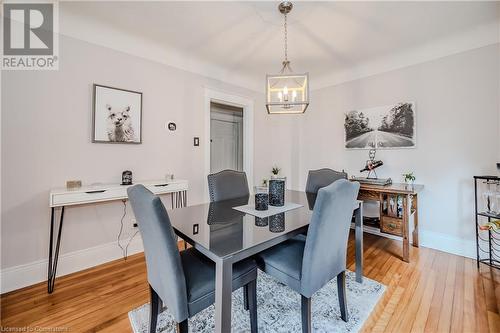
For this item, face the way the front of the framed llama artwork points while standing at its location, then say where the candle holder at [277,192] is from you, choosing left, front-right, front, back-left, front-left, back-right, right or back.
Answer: front

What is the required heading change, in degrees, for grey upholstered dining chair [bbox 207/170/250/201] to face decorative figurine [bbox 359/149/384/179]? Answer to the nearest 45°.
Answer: approximately 45° to its left

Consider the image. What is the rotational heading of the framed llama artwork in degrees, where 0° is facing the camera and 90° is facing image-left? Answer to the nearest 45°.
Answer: approximately 315°

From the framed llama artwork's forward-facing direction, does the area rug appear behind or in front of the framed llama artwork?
in front

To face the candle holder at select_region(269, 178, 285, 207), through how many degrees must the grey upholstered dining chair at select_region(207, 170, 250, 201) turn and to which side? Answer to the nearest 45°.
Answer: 0° — it already faces it

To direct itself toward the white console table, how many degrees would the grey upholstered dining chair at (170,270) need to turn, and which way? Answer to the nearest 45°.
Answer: approximately 90° to its left

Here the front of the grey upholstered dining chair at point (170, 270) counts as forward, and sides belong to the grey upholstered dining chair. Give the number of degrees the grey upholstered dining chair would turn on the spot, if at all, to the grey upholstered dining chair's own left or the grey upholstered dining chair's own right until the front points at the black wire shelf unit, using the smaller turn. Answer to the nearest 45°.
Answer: approximately 45° to the grey upholstered dining chair's own right

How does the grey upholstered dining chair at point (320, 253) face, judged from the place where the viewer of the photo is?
facing away from the viewer and to the left of the viewer

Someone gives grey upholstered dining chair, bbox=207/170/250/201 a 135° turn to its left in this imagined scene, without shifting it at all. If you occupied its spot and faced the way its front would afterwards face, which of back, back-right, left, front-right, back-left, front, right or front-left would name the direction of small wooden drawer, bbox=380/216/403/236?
right

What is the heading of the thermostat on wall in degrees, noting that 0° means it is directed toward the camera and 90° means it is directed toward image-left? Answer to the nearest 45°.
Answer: approximately 315°

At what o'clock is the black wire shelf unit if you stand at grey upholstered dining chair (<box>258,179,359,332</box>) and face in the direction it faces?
The black wire shelf unit is roughly at 3 o'clock from the grey upholstered dining chair.

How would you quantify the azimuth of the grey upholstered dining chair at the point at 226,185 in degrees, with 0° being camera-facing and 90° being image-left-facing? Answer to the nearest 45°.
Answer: approximately 315°

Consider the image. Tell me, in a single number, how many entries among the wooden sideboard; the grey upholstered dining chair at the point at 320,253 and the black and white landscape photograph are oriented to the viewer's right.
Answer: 0

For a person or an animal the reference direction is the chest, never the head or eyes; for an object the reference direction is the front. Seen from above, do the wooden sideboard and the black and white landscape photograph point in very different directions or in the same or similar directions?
same or similar directions

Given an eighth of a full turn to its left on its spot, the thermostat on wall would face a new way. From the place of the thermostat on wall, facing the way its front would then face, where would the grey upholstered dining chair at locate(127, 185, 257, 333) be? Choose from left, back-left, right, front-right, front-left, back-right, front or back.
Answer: right

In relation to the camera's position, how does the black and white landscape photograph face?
facing the viewer and to the left of the viewer

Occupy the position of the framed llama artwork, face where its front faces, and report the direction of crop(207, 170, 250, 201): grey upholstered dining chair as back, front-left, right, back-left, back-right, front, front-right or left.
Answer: front

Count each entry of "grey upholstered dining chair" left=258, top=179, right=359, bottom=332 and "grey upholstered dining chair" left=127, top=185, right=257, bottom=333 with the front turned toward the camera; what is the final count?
0
